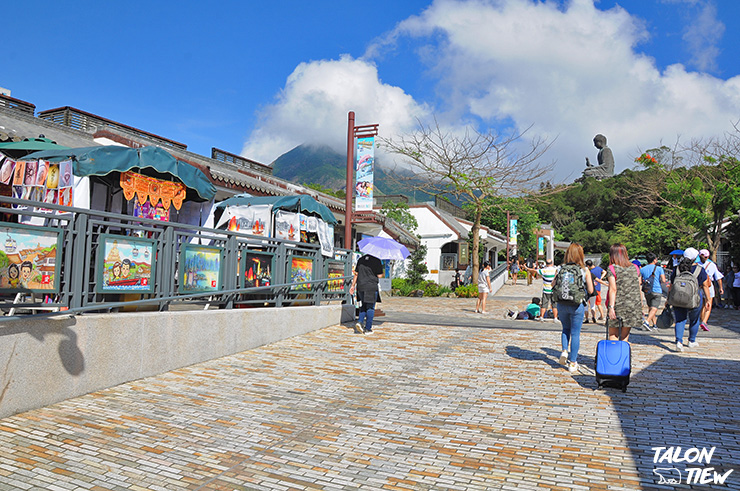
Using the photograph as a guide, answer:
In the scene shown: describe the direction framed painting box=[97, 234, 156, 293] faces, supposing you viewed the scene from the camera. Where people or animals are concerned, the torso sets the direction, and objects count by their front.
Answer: facing the viewer and to the right of the viewer

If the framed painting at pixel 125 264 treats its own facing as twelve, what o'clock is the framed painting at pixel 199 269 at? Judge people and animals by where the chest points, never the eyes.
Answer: the framed painting at pixel 199 269 is roughly at 9 o'clock from the framed painting at pixel 125 264.

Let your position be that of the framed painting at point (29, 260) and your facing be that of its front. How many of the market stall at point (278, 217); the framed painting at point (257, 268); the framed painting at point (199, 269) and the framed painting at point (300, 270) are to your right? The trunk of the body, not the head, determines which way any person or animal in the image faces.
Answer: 0

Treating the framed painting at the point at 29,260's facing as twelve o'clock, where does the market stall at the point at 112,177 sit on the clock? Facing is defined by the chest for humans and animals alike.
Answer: The market stall is roughly at 8 o'clock from the framed painting.

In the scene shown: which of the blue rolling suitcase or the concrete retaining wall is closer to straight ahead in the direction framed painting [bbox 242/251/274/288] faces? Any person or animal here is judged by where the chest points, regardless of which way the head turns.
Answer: the blue rolling suitcase

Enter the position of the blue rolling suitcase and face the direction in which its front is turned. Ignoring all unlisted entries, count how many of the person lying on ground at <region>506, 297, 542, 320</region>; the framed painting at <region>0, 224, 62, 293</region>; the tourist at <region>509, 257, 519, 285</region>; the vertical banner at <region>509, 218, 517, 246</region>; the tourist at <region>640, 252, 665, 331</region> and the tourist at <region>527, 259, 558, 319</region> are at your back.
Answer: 5

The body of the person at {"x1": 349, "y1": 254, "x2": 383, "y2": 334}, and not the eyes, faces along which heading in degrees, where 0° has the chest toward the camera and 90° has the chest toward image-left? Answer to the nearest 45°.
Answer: approximately 180°

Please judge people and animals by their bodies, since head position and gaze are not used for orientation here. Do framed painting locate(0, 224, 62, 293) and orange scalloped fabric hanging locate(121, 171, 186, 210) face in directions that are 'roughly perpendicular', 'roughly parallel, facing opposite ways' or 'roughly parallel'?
roughly parallel

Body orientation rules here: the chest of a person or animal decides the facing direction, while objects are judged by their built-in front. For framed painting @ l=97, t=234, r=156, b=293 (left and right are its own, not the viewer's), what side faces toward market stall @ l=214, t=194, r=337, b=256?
left

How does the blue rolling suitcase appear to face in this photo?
toward the camera

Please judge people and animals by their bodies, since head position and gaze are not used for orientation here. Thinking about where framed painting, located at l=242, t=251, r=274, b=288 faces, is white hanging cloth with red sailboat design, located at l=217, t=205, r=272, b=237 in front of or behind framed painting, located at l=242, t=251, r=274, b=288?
behind

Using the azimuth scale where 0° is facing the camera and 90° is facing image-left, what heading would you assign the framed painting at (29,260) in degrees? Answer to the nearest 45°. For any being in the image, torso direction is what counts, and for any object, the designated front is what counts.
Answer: approximately 315°

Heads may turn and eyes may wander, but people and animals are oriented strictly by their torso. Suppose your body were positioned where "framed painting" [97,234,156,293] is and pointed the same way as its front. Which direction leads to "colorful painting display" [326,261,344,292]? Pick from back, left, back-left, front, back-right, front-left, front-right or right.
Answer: left

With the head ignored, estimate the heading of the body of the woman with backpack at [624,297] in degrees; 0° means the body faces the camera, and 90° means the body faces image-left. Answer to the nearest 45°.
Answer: approximately 180°

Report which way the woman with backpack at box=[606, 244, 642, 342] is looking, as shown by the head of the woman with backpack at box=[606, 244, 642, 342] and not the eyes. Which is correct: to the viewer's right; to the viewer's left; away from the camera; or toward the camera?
away from the camera

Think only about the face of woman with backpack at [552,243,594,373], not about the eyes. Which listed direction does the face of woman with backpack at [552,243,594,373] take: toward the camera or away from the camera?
away from the camera
